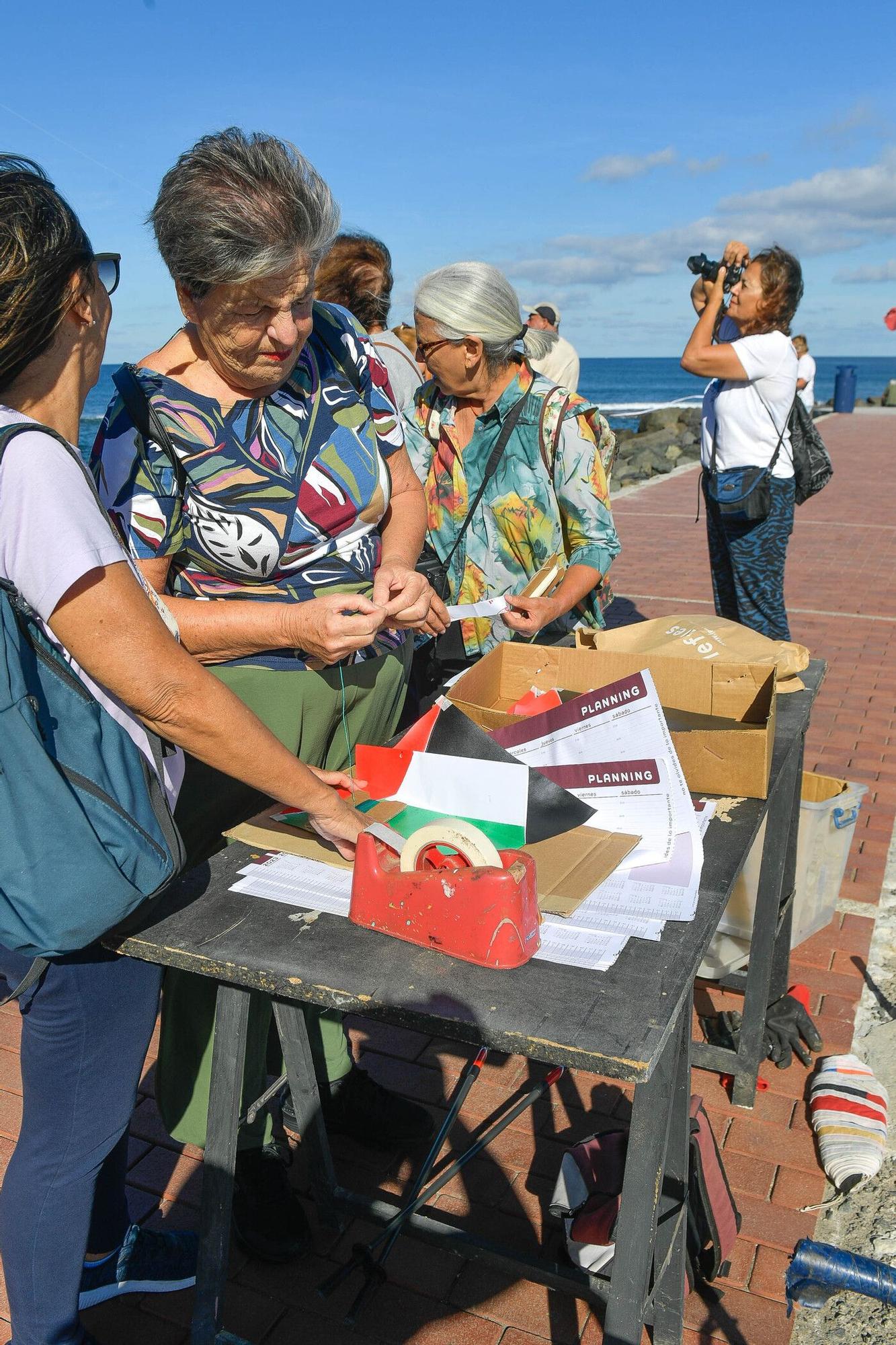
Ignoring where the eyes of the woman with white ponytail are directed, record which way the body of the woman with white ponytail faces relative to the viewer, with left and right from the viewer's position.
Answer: facing the viewer and to the left of the viewer

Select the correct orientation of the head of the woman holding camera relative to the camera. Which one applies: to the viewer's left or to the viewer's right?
to the viewer's left

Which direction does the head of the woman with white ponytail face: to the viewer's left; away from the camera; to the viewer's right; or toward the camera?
to the viewer's left

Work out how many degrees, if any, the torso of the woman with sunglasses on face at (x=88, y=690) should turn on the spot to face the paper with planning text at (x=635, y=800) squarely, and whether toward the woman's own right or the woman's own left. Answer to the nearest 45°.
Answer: approximately 45° to the woman's own right

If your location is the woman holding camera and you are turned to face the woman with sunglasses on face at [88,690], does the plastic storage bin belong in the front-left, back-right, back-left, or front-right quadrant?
front-left

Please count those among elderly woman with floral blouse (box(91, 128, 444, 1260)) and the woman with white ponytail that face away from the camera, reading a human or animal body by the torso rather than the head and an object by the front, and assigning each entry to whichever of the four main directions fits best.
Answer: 0

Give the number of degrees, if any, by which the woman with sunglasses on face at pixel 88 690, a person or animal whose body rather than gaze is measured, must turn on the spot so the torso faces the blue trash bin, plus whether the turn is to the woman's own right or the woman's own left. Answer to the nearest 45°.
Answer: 0° — they already face it

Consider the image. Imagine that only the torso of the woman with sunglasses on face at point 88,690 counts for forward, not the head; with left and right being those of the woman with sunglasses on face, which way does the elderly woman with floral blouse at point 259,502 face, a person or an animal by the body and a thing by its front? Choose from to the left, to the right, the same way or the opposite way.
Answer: to the right

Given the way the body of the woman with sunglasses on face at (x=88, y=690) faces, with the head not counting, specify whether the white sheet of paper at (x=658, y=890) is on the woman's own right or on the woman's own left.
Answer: on the woman's own right

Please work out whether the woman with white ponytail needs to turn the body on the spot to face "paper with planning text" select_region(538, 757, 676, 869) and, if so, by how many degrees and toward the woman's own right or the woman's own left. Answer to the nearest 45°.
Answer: approximately 45° to the woman's own left

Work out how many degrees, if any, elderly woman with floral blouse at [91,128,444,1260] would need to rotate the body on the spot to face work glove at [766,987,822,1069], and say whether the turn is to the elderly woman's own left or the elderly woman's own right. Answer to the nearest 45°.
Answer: approximately 45° to the elderly woman's own left

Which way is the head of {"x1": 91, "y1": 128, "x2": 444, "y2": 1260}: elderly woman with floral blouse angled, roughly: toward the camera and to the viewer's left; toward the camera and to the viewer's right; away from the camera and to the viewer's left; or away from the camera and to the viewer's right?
toward the camera and to the viewer's right

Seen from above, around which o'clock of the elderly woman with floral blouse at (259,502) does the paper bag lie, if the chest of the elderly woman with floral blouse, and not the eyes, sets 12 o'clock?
The paper bag is roughly at 10 o'clock from the elderly woman with floral blouse.

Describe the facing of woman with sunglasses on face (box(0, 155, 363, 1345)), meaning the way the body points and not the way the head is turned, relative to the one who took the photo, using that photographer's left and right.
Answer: facing away from the viewer and to the right of the viewer

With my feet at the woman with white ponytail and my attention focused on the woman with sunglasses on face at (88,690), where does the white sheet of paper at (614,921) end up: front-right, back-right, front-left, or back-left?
front-left

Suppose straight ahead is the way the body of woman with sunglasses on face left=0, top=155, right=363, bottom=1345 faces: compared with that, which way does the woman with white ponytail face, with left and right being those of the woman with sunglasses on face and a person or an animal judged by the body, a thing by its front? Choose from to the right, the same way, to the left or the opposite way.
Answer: the opposite way

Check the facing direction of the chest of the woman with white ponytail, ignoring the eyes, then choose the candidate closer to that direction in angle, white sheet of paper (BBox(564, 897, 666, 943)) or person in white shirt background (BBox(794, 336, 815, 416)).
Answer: the white sheet of paper

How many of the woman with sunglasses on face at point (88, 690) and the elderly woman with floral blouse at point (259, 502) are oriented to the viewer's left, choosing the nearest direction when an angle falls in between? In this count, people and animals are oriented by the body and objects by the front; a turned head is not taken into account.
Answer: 0

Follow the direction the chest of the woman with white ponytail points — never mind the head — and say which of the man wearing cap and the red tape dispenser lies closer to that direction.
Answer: the red tape dispenser
